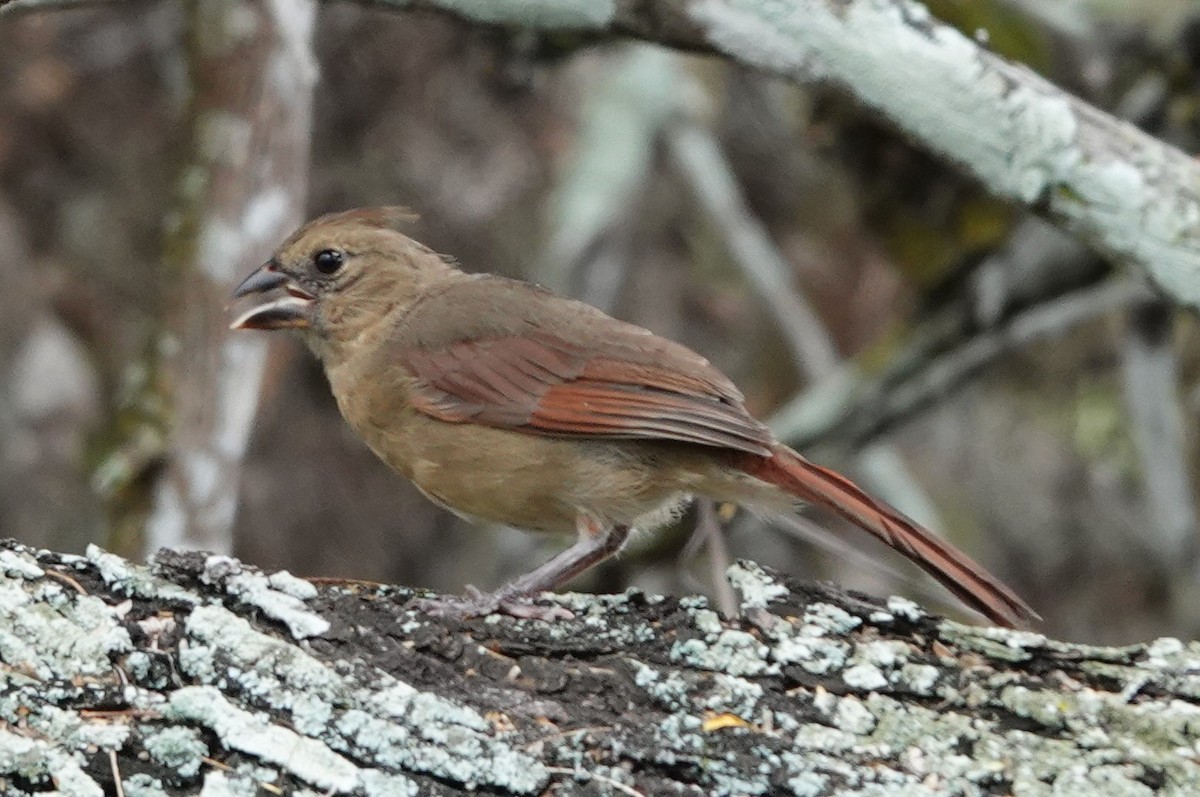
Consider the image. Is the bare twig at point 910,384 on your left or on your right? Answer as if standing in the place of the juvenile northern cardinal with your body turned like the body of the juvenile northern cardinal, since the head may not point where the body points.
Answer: on your right

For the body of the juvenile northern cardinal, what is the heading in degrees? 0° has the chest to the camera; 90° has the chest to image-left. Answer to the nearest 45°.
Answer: approximately 90°
